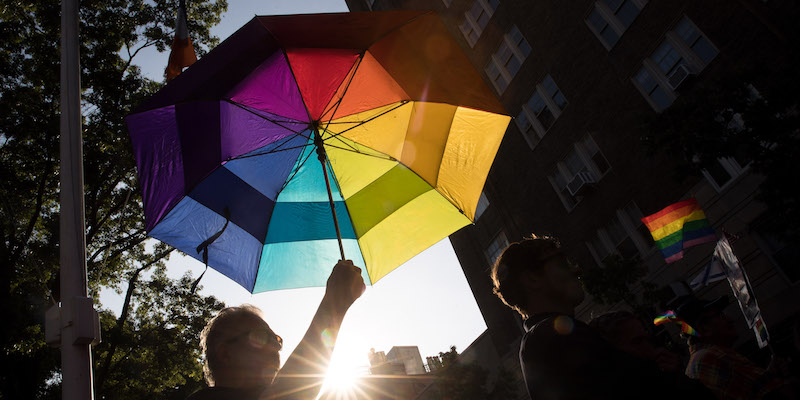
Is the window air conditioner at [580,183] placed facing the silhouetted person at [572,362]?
no

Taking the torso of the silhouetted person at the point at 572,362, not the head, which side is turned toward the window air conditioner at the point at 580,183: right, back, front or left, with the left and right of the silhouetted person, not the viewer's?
left

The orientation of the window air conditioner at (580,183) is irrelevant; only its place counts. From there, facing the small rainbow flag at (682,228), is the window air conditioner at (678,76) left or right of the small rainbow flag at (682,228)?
left

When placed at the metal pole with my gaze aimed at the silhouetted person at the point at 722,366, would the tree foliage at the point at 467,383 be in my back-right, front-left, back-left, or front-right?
front-left

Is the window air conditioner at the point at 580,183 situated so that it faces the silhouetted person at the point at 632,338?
no

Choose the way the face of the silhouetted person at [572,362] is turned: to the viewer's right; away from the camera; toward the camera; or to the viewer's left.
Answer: to the viewer's right

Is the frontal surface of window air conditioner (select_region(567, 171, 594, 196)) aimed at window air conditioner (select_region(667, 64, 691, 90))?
no

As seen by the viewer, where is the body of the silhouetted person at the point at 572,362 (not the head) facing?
to the viewer's right

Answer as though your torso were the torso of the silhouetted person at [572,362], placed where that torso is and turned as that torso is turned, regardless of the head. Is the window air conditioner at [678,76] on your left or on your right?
on your left
